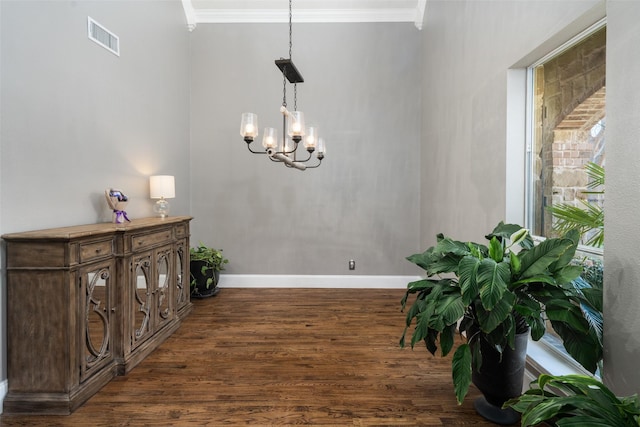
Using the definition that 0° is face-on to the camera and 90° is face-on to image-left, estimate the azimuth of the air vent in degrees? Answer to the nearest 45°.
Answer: approximately 315°

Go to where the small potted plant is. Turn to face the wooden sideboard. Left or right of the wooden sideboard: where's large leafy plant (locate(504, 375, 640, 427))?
left

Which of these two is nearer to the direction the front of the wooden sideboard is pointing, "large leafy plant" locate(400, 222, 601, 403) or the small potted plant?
the large leafy plant

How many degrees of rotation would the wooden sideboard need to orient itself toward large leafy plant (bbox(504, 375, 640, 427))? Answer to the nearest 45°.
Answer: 0° — it already faces it

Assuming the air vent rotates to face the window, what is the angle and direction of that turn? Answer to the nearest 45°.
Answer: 0° — it already faces it

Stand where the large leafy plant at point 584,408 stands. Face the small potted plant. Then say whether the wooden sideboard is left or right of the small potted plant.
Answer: left
